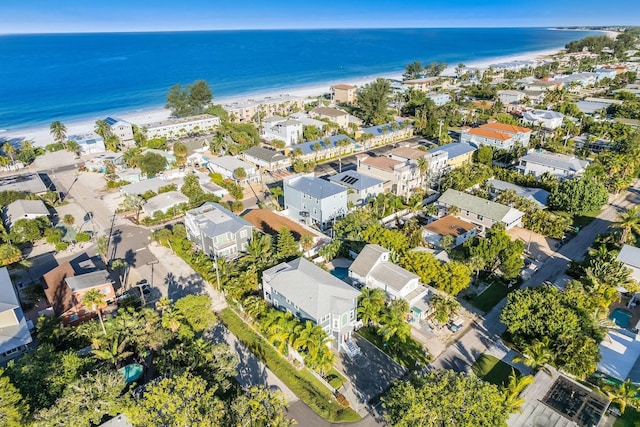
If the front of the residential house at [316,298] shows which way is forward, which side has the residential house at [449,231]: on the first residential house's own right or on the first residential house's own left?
on the first residential house's own left

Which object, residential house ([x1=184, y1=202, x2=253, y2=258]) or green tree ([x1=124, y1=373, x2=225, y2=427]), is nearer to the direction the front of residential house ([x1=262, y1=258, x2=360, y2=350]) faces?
the green tree
